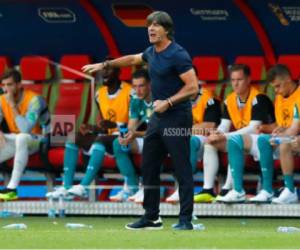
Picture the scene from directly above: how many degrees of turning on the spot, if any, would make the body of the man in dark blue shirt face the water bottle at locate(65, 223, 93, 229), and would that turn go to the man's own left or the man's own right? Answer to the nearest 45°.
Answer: approximately 90° to the man's own right

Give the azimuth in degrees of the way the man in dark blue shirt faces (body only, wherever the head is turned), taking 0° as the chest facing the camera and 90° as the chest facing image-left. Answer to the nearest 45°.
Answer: approximately 45°

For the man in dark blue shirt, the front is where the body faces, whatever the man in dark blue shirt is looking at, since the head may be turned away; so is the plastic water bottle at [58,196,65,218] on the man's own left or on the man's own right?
on the man's own right

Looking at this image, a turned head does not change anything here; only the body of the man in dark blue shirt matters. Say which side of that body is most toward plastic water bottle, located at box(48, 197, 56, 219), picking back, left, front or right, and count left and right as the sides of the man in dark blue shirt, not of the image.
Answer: right
